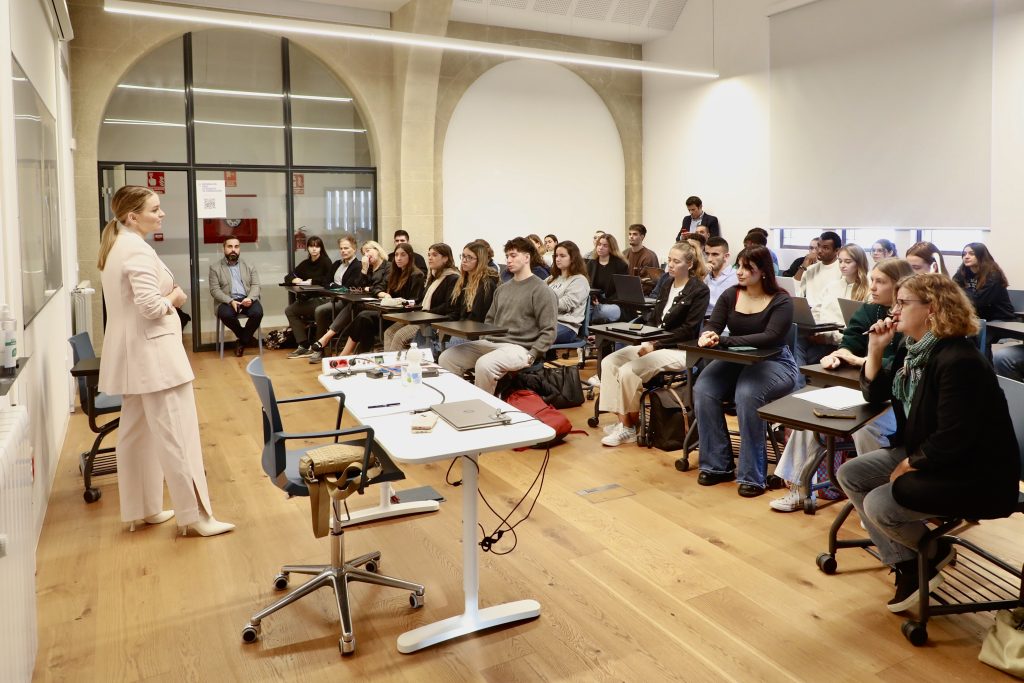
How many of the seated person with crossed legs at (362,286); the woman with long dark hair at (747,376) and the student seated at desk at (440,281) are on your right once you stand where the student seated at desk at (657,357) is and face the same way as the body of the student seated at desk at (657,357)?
2

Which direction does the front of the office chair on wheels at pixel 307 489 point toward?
to the viewer's right

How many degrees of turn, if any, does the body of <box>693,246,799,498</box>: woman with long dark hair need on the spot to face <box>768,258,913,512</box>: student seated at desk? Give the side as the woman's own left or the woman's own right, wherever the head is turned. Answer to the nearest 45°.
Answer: approximately 90° to the woman's own left

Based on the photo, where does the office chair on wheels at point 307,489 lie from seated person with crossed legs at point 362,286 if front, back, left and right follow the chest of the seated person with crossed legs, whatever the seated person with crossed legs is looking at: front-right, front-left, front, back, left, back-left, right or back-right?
front-left

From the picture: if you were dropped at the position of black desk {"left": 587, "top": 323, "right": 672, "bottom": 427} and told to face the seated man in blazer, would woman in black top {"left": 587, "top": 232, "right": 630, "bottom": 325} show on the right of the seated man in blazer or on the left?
right
